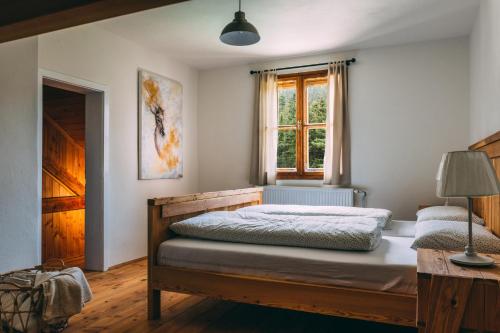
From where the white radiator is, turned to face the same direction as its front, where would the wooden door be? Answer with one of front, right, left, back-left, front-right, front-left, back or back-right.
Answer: right

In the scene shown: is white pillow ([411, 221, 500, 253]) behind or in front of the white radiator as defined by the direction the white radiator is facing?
in front

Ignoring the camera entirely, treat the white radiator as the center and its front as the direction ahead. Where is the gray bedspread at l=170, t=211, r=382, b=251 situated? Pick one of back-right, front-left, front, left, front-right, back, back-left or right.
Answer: front

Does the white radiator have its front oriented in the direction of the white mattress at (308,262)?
yes

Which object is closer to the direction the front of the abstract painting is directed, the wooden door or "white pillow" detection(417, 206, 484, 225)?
the white pillow

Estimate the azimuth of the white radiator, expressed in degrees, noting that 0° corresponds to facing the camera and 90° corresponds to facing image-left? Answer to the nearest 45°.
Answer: approximately 0°

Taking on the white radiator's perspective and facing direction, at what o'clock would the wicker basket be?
The wicker basket is roughly at 1 o'clock from the white radiator.

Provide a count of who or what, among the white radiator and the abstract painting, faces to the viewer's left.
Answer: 0

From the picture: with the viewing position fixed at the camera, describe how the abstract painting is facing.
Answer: facing the viewer and to the right of the viewer

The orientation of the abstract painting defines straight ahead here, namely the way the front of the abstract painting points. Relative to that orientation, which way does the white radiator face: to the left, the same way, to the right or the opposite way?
to the right

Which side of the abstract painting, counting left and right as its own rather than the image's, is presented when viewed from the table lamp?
front

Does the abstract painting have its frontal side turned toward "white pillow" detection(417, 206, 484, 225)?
yes

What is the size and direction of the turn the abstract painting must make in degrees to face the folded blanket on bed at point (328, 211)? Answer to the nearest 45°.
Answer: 0° — it already faces it

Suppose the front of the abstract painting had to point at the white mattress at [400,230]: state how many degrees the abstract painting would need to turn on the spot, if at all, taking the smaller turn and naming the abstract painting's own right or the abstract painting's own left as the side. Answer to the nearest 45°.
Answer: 0° — it already faces it
